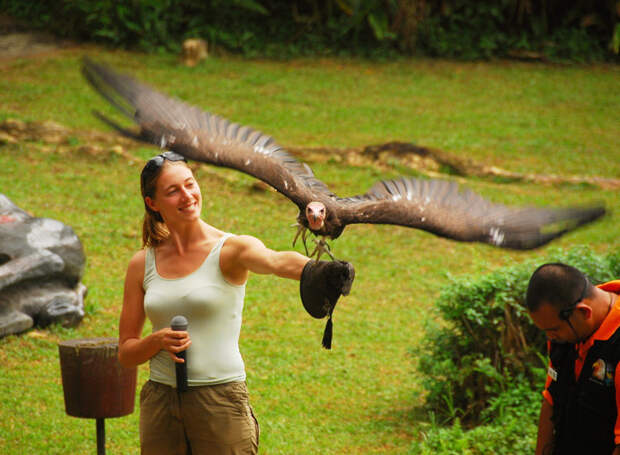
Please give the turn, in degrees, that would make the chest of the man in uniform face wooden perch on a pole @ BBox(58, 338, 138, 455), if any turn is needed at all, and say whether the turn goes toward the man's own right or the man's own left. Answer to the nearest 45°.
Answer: approximately 90° to the man's own right

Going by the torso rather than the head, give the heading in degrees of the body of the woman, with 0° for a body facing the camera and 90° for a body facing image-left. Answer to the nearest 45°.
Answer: approximately 0°

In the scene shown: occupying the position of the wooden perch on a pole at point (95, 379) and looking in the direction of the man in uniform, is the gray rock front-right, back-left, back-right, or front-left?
back-left

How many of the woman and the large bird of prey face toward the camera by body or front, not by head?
2

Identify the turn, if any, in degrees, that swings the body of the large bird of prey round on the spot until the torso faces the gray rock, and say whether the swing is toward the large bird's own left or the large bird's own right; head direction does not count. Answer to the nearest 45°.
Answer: approximately 135° to the large bird's own right

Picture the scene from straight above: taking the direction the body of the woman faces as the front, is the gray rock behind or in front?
behind

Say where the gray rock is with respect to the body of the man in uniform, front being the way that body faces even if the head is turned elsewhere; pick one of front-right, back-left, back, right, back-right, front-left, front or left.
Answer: right

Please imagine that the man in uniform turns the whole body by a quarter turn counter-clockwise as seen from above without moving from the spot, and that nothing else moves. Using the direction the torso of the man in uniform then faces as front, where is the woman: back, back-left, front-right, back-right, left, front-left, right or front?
back-right

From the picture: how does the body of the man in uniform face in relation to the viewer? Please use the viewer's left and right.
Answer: facing the viewer and to the left of the viewer
